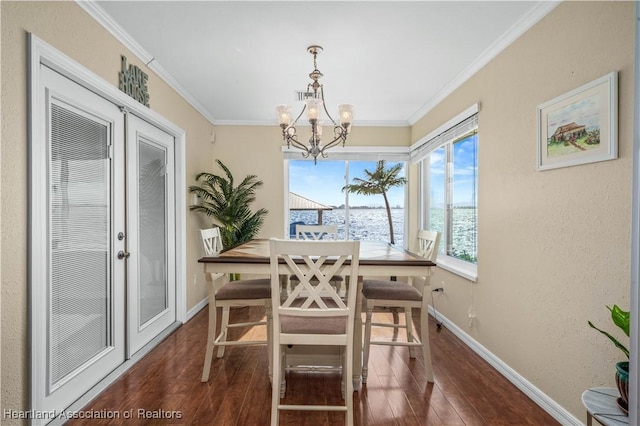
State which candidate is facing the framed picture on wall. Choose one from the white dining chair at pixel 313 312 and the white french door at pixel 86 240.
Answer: the white french door

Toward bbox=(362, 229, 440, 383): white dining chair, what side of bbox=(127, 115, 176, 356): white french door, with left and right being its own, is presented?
front

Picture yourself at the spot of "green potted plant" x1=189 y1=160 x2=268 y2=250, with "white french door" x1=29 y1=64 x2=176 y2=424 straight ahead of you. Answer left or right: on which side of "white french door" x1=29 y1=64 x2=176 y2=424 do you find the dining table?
left

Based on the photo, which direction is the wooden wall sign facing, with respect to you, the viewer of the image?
facing the viewer and to the right of the viewer

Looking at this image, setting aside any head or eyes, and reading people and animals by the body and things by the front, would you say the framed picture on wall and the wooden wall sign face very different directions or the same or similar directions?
very different directions

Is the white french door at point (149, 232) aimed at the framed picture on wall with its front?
yes

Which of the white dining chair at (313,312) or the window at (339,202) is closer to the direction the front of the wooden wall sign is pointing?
the white dining chair

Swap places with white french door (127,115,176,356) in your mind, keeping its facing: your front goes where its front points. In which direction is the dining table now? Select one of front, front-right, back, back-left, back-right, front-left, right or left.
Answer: front

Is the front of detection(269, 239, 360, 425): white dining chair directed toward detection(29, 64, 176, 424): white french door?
no

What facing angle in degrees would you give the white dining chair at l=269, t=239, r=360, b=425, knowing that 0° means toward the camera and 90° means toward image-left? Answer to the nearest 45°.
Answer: approximately 180°

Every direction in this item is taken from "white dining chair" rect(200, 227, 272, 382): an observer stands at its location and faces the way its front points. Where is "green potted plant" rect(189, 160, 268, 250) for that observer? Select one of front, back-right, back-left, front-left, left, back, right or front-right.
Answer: left

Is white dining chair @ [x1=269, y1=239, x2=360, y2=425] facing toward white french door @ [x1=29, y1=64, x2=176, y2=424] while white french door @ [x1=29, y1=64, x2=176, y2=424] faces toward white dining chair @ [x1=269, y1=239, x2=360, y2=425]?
no

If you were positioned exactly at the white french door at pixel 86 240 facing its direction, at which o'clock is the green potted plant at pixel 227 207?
The green potted plant is roughly at 9 o'clock from the white french door.

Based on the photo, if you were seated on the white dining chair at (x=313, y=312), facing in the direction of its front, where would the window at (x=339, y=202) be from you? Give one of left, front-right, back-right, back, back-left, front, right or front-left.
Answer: front

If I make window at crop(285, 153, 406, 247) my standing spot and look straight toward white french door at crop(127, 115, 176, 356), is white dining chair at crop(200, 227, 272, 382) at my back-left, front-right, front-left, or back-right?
front-left

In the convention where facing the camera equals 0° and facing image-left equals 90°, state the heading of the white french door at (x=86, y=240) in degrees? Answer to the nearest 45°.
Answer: approximately 315°

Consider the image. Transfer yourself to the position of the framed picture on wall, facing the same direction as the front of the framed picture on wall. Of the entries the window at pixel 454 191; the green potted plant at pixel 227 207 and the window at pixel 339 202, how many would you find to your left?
0

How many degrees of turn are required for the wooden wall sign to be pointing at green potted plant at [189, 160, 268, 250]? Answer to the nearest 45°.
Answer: approximately 90° to its left

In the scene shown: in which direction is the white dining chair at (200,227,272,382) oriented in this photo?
to the viewer's right
